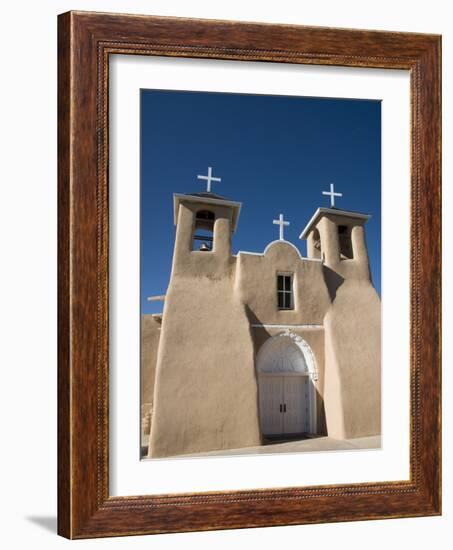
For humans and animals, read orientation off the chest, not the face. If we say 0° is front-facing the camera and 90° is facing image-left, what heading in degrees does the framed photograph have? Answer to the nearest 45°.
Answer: approximately 315°
